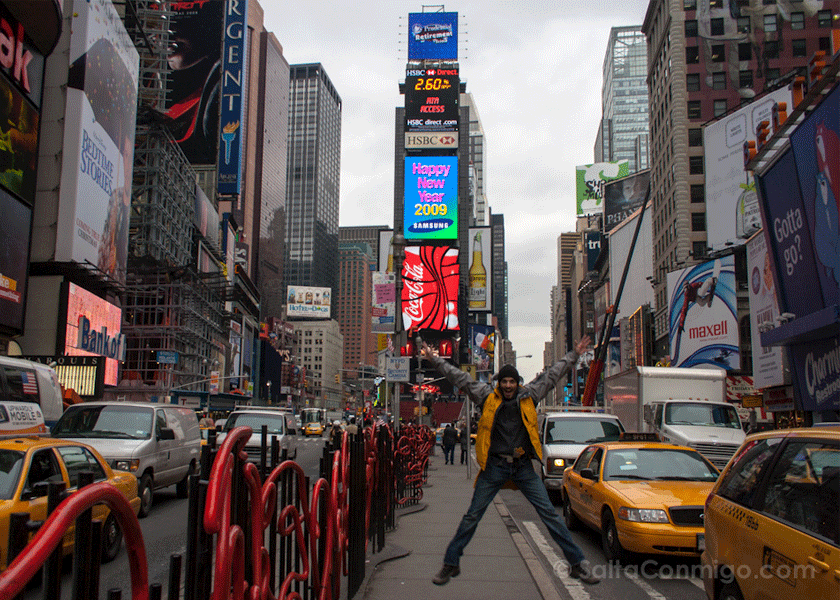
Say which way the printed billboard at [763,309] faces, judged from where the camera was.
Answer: facing the viewer and to the left of the viewer

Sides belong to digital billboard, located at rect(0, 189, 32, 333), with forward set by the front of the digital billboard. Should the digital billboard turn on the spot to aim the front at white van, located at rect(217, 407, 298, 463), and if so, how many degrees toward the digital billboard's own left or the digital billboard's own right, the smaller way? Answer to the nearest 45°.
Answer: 0° — it already faces it

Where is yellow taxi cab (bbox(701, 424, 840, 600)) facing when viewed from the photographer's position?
facing the viewer and to the right of the viewer

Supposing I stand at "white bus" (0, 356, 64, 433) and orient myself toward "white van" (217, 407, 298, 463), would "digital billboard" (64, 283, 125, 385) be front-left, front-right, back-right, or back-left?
front-left

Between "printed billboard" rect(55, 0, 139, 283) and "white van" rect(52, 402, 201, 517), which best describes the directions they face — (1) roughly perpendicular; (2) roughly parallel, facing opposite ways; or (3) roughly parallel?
roughly perpendicular

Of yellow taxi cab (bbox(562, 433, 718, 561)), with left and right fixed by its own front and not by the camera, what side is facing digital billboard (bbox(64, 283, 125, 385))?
back

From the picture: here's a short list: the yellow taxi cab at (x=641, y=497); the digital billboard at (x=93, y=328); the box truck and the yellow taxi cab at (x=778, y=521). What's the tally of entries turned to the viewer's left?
0

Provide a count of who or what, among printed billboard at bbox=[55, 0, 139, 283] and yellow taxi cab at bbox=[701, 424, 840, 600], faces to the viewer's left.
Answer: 0

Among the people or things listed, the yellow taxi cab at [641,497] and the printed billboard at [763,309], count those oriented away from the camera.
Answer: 0

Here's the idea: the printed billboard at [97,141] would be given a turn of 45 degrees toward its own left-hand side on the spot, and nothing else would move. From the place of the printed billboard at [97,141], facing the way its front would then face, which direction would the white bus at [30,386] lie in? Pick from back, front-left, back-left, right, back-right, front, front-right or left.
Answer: right

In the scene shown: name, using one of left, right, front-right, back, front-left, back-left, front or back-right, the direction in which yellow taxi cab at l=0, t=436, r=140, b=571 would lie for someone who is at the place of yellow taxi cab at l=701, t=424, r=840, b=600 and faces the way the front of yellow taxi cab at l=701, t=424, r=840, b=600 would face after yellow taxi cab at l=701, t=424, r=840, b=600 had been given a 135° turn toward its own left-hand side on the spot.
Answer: left

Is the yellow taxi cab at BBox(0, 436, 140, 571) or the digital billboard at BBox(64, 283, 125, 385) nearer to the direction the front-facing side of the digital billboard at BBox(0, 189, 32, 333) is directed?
the yellow taxi cab

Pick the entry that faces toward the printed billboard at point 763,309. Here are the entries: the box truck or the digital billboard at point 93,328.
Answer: the digital billboard at point 93,328
